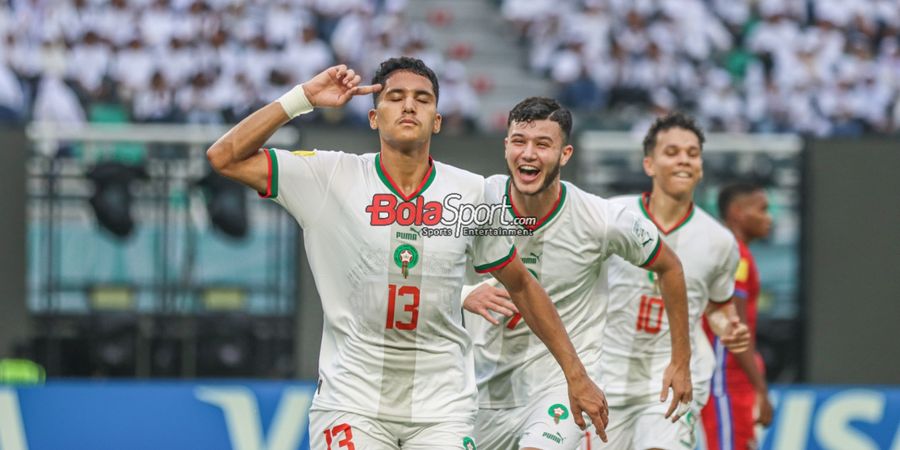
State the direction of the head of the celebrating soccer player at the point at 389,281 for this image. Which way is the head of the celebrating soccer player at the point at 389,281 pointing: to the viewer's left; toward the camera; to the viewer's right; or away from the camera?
toward the camera

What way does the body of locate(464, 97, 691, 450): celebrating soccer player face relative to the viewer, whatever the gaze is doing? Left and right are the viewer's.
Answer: facing the viewer and to the left of the viewer

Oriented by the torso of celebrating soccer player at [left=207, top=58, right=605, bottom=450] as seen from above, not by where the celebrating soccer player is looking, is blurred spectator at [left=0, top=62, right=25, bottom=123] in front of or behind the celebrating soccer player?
behind

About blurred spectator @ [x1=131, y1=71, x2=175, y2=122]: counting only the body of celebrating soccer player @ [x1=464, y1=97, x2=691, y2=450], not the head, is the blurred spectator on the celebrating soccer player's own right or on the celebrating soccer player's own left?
on the celebrating soccer player's own right

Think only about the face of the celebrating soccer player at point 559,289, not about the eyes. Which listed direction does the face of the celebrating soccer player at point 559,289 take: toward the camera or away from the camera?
toward the camera

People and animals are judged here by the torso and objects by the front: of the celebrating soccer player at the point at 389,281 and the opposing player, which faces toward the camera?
the celebrating soccer player

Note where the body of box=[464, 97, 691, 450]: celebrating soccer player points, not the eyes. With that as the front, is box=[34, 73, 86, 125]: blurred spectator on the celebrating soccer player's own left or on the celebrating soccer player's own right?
on the celebrating soccer player's own right

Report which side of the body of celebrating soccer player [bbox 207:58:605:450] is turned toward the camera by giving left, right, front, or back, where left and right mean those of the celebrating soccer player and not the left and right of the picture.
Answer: front

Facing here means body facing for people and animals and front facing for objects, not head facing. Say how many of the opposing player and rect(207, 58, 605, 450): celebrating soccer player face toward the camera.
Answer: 1

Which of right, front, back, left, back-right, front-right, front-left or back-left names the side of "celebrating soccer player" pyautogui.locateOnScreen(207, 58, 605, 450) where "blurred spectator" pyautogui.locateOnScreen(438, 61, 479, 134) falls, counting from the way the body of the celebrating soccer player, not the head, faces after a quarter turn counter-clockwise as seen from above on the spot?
left
